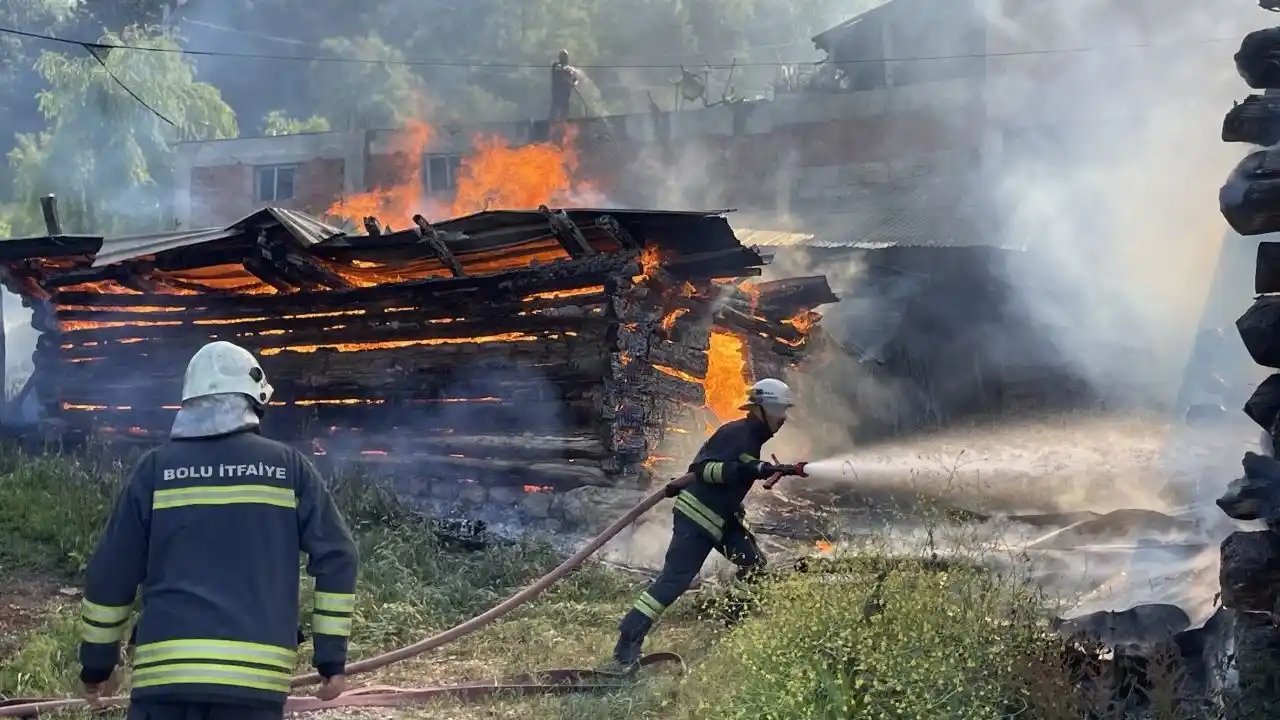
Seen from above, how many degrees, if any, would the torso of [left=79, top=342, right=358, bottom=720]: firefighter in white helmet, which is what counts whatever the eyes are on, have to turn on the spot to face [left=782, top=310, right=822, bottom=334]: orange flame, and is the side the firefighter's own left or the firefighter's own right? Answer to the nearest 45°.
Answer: approximately 45° to the firefighter's own right

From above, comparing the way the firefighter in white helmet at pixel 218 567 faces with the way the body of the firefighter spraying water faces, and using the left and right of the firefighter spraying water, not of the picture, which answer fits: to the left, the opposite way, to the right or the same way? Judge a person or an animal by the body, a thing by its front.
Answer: to the left

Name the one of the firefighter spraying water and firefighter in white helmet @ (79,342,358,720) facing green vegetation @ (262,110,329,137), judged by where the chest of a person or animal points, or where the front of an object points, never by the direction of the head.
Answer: the firefighter in white helmet

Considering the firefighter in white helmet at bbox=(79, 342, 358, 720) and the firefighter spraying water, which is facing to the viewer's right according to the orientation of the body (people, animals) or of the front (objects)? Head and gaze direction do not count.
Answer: the firefighter spraying water

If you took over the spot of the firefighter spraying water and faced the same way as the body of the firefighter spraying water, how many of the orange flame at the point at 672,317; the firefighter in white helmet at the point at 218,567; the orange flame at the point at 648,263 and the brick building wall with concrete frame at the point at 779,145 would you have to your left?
3

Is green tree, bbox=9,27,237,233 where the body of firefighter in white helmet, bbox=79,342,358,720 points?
yes

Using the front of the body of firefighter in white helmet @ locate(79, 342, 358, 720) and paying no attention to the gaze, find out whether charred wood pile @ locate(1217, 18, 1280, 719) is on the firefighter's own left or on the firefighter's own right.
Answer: on the firefighter's own right

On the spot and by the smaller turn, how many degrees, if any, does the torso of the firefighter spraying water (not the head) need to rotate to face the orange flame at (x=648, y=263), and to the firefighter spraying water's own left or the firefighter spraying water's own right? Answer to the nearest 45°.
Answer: approximately 90° to the firefighter spraying water's own left

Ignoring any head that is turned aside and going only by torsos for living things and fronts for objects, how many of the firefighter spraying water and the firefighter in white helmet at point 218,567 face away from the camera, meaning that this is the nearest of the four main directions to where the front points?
1

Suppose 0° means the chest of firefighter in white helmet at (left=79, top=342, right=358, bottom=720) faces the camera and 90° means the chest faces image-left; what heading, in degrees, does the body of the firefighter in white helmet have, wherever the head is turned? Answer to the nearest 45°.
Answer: approximately 180°

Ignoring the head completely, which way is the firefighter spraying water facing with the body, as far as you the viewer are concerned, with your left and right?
facing to the right of the viewer

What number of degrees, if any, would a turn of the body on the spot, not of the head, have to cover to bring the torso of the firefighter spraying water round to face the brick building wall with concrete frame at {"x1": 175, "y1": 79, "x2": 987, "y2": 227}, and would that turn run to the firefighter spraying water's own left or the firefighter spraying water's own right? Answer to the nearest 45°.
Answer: approximately 90° to the firefighter spraying water's own left

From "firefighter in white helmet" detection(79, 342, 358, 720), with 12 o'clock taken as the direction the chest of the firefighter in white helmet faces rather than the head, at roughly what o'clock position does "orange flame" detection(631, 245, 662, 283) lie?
The orange flame is roughly at 1 o'clock from the firefighter in white helmet.

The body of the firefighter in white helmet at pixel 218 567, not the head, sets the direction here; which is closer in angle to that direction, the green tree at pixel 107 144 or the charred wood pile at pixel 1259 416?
the green tree
